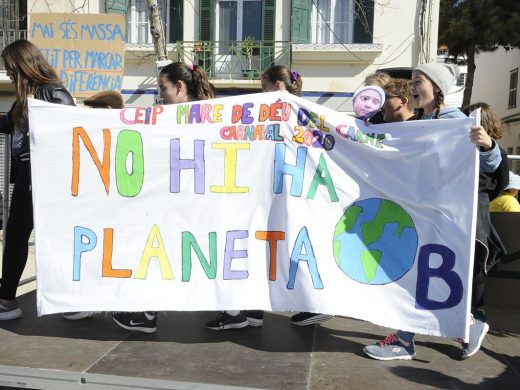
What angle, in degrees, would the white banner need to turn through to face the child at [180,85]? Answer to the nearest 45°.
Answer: approximately 135° to its right

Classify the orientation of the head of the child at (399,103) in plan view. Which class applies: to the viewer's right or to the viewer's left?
to the viewer's left
